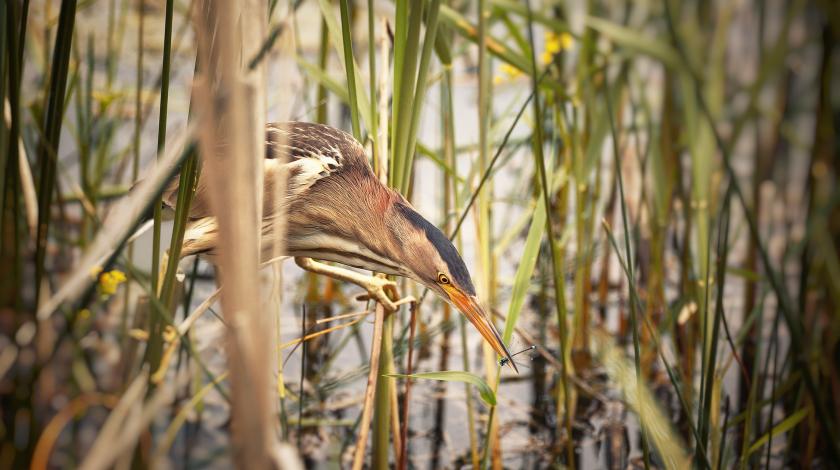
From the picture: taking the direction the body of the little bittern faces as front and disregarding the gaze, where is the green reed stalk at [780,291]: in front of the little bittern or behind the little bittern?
in front

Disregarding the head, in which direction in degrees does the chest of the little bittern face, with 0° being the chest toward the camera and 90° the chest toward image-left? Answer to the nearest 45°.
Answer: approximately 270°
